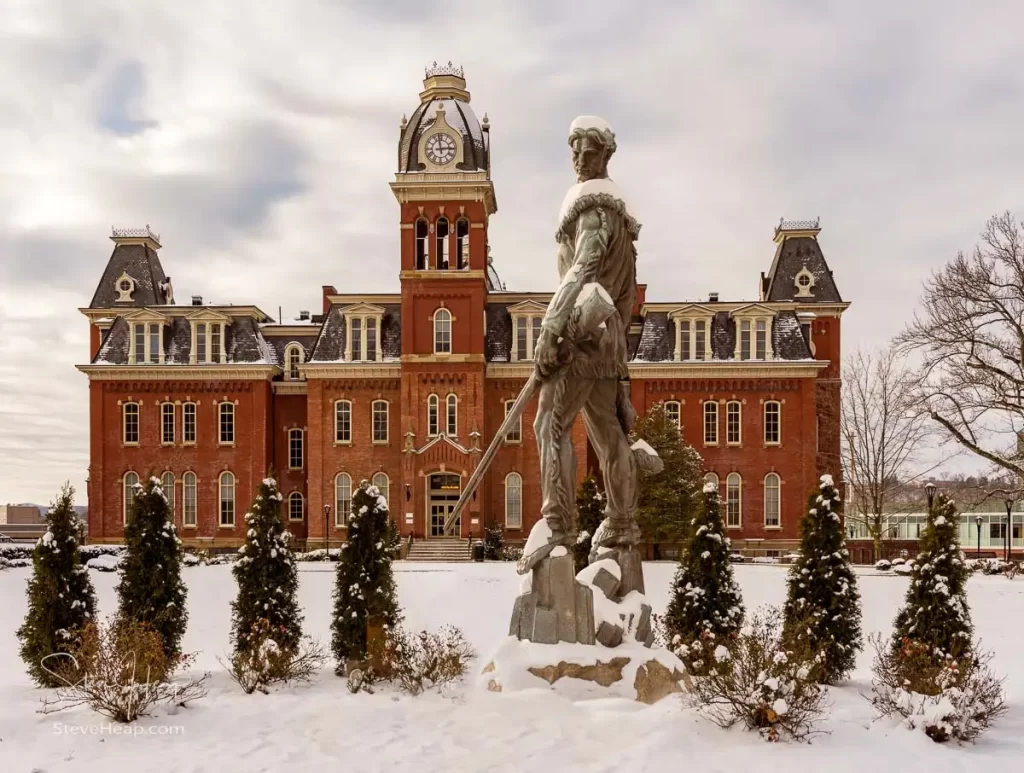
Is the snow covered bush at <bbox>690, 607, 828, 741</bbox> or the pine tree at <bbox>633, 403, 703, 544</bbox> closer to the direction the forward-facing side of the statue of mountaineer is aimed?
the snow covered bush

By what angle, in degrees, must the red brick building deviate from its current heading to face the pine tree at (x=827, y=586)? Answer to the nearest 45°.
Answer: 0° — it already faces it

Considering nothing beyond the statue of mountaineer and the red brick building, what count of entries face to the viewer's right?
0

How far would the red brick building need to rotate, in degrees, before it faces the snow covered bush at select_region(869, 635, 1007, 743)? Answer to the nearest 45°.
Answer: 0° — it already faces it

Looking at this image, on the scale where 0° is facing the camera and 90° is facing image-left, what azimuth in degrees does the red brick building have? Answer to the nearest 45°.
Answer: approximately 0°

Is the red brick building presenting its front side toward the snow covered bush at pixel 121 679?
yes

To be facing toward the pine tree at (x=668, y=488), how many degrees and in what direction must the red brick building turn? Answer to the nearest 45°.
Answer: approximately 45° to its left
